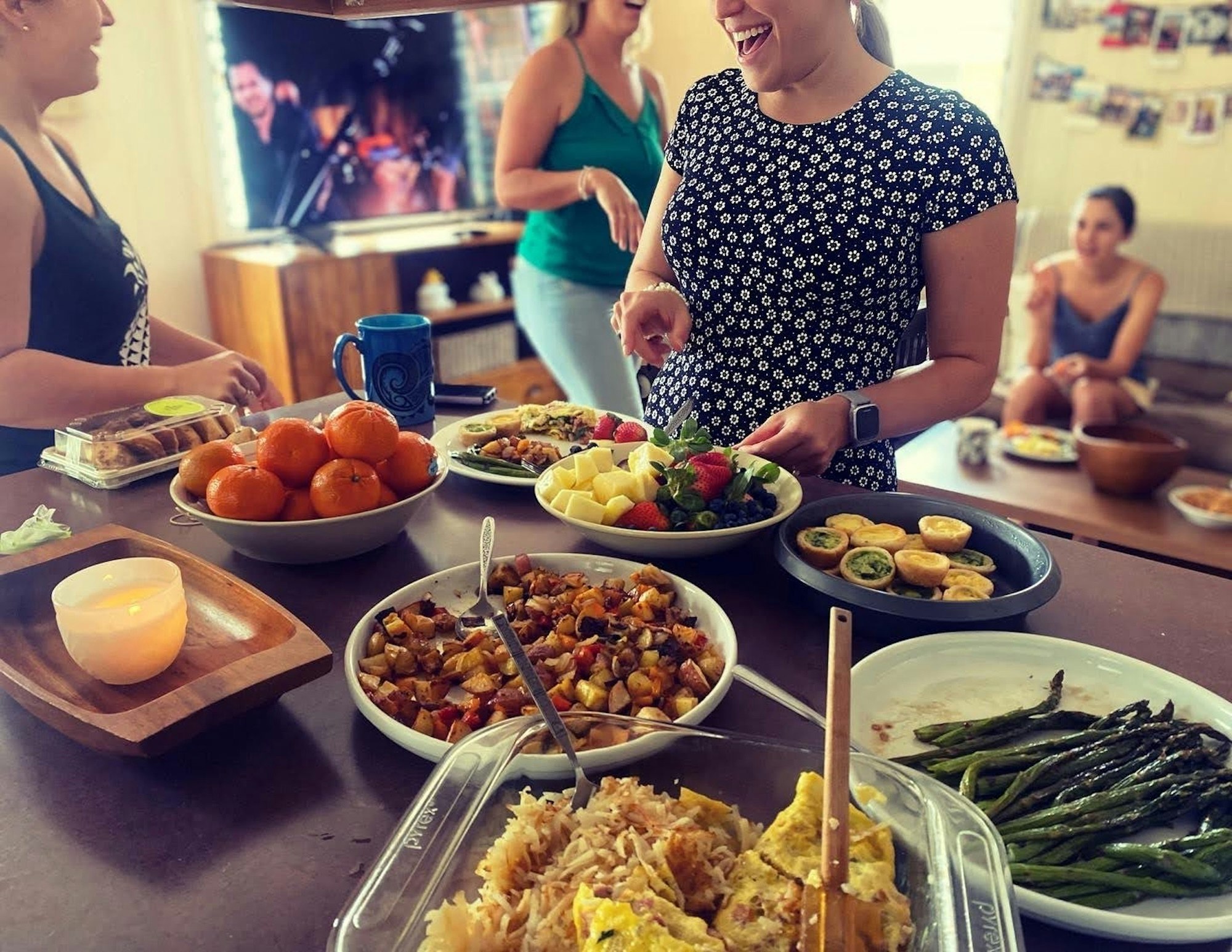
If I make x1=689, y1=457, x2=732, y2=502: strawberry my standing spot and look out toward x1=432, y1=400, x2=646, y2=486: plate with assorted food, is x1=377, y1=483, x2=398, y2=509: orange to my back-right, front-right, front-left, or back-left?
front-left

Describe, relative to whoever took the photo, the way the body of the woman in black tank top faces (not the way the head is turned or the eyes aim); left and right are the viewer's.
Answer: facing to the right of the viewer

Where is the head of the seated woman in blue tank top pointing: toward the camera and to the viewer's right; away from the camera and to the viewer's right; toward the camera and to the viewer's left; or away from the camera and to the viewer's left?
toward the camera and to the viewer's left

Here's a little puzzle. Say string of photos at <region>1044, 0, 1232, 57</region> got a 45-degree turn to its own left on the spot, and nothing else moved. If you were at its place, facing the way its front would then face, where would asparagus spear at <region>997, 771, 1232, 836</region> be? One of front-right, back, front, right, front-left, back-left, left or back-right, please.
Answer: front-right

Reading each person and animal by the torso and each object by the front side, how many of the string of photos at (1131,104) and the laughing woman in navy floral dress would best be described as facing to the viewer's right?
0

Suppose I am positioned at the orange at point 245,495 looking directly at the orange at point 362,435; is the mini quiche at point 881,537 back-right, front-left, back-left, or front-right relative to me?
front-right

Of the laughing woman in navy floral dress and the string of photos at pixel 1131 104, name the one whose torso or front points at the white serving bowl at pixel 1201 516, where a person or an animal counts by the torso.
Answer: the string of photos

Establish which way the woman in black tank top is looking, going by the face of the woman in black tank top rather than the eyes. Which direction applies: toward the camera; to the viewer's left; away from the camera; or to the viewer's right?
to the viewer's right

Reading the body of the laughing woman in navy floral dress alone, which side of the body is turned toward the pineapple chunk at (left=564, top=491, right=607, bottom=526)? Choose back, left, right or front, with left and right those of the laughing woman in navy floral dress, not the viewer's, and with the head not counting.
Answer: front

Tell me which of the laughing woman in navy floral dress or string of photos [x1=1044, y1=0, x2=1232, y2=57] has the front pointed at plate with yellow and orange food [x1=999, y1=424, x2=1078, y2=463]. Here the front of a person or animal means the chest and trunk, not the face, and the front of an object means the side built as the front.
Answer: the string of photos

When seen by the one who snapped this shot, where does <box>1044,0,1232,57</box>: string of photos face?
facing the viewer

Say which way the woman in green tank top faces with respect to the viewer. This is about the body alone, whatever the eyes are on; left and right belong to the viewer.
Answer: facing the viewer and to the right of the viewer

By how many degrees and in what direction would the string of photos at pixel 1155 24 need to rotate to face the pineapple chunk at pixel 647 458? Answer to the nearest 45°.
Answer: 0° — it already faces it

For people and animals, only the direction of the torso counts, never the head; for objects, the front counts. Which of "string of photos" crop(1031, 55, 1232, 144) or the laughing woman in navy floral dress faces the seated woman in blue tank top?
the string of photos

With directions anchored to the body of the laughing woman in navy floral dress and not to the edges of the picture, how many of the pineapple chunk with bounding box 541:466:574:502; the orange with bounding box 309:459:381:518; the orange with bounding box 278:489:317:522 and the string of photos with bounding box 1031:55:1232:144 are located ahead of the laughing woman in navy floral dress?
3
